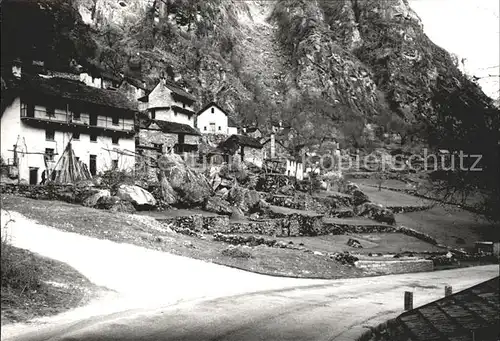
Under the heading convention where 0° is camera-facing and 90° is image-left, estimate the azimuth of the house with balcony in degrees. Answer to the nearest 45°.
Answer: approximately 315°

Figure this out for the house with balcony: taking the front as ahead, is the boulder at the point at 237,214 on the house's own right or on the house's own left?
on the house's own left

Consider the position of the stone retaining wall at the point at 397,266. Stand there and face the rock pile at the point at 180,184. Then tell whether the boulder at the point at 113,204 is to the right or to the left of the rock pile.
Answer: left

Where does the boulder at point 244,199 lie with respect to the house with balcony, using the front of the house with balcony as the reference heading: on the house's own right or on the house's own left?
on the house's own left
